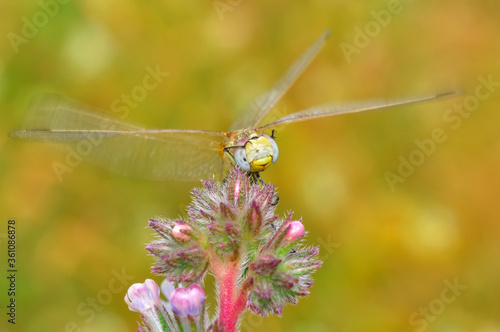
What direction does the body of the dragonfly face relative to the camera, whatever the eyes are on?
toward the camera
